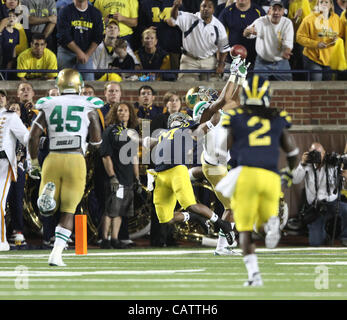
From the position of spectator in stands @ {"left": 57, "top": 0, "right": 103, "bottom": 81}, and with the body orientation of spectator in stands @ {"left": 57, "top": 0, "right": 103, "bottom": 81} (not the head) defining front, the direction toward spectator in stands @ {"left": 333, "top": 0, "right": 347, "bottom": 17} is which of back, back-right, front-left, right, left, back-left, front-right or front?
left

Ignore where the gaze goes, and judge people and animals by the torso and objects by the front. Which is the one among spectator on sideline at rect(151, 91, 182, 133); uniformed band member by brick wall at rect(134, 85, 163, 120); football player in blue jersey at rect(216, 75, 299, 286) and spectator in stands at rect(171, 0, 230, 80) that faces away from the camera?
the football player in blue jersey

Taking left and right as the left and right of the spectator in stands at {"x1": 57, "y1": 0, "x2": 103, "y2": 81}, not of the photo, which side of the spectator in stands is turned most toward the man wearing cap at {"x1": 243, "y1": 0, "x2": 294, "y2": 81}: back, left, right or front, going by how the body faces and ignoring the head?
left

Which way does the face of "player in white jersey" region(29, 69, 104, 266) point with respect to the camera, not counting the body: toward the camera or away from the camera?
away from the camera

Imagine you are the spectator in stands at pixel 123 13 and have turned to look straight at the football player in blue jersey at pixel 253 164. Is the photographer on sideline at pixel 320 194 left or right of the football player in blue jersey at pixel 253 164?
left

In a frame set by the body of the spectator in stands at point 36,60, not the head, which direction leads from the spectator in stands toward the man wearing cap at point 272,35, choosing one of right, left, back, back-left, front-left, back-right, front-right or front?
left

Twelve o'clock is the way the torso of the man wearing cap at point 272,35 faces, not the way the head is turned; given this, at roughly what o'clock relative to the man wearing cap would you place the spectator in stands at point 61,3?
The spectator in stands is roughly at 3 o'clock from the man wearing cap.

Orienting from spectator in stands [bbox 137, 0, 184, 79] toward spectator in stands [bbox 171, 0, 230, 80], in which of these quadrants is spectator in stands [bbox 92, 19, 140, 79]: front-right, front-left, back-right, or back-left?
back-right

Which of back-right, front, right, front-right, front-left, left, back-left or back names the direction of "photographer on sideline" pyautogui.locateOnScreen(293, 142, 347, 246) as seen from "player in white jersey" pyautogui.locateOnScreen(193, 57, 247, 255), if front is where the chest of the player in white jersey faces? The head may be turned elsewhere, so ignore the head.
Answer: front-left

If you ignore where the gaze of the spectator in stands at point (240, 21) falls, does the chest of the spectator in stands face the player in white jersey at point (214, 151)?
yes

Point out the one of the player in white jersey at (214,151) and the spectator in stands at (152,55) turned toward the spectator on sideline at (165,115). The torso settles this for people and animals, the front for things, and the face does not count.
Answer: the spectator in stands at (152,55)

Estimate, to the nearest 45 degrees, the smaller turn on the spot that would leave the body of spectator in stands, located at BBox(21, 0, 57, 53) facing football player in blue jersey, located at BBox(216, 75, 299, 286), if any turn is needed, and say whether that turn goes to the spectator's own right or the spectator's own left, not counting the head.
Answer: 0° — they already face them
